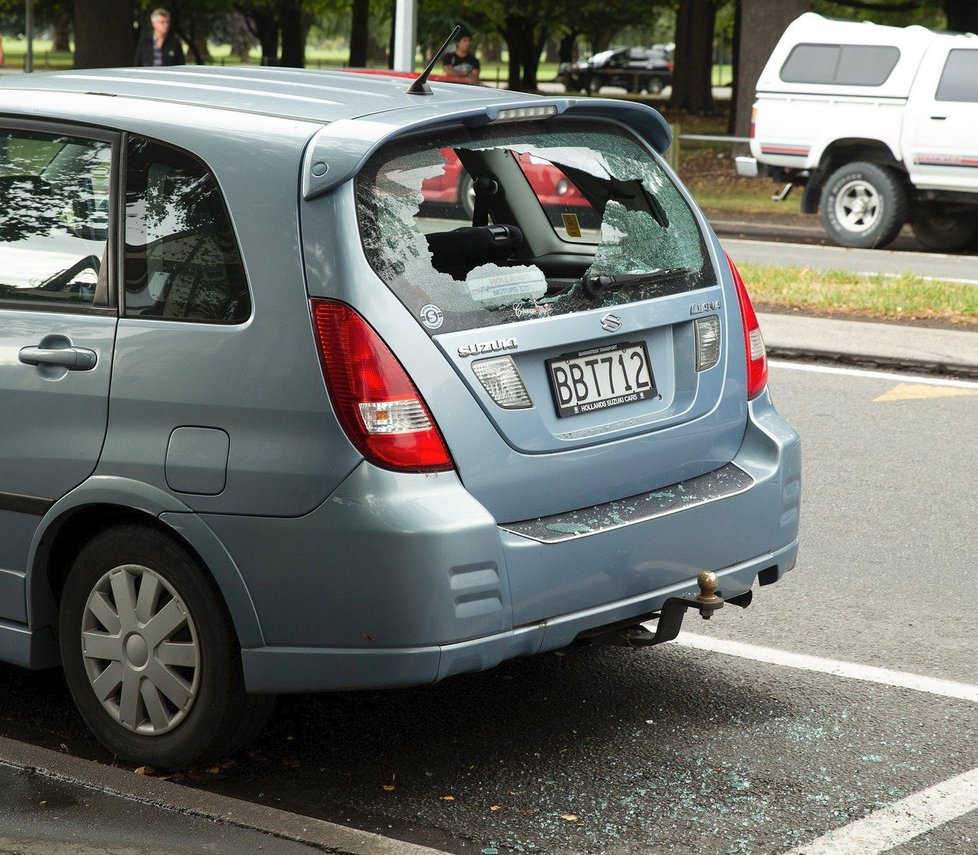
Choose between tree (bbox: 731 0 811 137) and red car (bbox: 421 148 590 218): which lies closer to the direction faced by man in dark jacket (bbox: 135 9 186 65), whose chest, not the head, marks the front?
the red car

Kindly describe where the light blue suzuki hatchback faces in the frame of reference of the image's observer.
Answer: facing away from the viewer and to the left of the viewer

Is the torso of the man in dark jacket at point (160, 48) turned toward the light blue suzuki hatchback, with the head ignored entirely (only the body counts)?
yes

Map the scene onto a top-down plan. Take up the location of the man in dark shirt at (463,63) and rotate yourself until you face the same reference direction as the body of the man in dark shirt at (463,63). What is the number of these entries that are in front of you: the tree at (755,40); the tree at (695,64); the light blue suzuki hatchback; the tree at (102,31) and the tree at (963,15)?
1

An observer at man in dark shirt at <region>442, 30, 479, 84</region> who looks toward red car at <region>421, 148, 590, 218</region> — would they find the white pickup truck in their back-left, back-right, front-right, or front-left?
front-left

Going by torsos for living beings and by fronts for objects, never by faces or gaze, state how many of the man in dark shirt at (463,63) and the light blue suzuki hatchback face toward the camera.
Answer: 1

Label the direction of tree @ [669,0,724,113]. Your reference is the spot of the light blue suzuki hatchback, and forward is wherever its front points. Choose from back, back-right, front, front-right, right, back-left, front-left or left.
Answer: front-right

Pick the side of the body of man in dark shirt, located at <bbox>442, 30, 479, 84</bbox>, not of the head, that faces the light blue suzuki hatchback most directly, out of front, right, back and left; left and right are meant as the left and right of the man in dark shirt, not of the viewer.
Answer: front

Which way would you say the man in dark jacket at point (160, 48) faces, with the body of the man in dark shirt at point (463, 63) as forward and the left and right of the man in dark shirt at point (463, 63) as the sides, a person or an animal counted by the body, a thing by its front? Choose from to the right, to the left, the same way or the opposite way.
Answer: the same way

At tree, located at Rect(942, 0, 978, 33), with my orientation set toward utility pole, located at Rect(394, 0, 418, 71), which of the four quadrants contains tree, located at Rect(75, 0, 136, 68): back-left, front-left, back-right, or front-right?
front-right

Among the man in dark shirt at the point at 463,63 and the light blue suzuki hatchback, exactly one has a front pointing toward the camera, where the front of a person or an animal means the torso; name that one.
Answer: the man in dark shirt

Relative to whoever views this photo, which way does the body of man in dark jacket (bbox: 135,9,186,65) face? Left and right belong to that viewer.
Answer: facing the viewer

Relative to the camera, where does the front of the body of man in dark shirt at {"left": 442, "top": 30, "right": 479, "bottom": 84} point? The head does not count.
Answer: toward the camera

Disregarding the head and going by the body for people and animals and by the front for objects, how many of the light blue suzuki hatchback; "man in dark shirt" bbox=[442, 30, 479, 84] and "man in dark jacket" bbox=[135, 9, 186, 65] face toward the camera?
2

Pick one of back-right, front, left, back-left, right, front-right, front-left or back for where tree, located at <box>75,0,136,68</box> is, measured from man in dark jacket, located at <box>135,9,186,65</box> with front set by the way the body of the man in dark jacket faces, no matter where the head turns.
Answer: right
